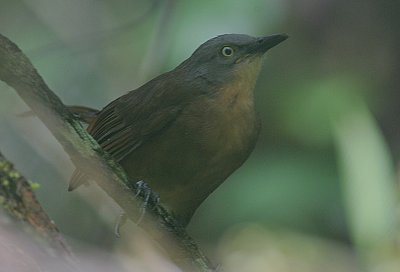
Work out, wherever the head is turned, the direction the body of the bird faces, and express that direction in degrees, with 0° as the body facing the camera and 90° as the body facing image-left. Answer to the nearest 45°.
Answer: approximately 270°
